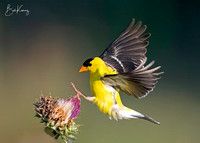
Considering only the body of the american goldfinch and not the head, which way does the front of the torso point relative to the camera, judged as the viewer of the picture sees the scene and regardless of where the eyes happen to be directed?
to the viewer's left

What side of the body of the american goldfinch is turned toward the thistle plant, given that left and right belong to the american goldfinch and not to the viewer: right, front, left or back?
front
